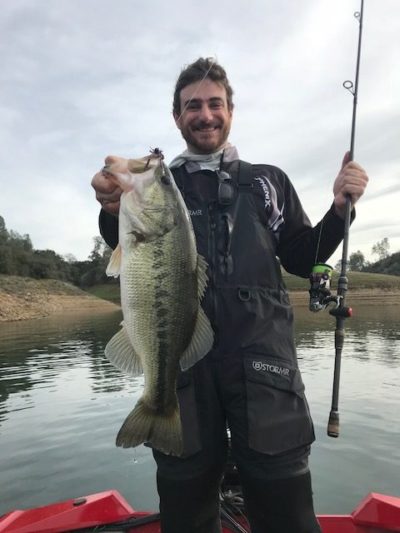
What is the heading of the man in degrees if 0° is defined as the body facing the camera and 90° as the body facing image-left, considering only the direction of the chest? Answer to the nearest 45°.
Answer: approximately 0°

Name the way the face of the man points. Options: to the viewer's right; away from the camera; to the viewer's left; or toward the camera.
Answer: toward the camera
